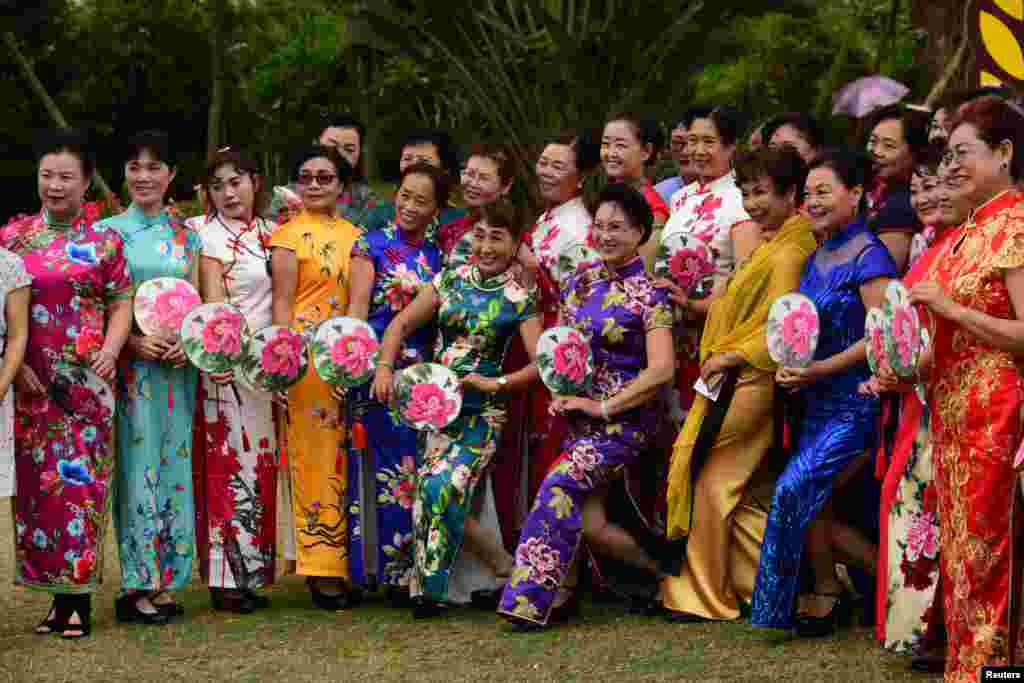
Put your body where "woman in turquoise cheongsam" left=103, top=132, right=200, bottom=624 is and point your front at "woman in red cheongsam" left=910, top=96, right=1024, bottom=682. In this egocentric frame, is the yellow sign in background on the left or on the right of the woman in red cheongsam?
left

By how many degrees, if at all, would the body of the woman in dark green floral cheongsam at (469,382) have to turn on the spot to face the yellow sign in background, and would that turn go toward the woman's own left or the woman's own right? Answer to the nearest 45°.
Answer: approximately 180°

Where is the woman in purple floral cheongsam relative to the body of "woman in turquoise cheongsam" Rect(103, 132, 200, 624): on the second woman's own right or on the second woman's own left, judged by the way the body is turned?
on the second woman's own left

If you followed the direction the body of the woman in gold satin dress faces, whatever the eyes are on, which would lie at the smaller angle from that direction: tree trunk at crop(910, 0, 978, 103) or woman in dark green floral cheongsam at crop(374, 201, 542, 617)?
the woman in dark green floral cheongsam

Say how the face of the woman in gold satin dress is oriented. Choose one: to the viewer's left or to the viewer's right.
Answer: to the viewer's left

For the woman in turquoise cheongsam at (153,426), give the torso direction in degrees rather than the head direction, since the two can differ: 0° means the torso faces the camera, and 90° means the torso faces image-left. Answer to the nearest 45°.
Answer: approximately 0°

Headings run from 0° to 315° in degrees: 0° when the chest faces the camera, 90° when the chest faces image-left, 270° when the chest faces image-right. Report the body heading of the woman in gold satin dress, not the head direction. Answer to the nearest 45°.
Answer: approximately 45°

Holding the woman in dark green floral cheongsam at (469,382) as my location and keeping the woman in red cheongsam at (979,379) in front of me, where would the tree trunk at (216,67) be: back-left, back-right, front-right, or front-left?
back-left

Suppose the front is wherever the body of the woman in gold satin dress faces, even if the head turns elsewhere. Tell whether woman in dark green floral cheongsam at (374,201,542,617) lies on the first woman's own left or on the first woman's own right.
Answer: on the first woman's own right

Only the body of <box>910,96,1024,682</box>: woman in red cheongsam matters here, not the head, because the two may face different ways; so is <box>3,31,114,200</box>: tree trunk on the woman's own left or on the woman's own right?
on the woman's own right

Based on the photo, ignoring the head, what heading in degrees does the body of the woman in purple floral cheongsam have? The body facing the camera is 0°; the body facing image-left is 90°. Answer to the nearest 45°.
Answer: approximately 45°

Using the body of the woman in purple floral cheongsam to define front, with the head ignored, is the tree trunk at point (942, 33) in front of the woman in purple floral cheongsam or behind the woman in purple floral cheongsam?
behind

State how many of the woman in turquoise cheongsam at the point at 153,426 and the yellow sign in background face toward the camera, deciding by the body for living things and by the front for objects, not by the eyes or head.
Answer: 2

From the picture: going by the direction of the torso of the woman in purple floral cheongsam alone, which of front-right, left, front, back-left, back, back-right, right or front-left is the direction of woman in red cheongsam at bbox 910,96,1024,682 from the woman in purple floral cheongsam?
left

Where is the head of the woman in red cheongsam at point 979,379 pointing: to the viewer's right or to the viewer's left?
to the viewer's left

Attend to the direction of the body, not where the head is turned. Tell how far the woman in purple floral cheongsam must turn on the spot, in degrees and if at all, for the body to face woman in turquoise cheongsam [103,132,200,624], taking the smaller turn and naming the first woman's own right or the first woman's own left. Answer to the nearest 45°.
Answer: approximately 45° to the first woman's own right

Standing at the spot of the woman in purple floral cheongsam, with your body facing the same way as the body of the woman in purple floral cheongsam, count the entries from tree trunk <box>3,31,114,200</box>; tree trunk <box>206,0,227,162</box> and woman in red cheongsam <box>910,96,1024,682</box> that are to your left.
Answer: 1
